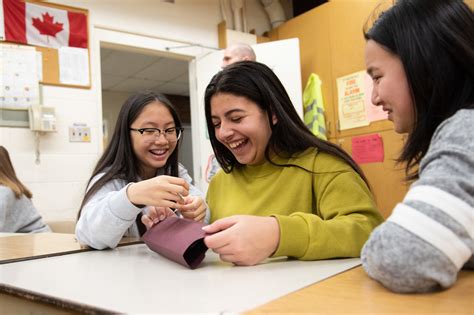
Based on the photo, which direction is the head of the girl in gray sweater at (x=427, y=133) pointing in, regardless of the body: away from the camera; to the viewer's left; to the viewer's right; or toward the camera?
to the viewer's left

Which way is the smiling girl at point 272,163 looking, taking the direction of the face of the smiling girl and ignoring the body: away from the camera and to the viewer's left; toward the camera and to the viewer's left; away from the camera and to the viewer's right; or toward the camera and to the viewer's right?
toward the camera and to the viewer's left

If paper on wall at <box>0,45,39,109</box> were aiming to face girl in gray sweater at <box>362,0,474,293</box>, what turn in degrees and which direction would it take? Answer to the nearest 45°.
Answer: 0° — it already faces them

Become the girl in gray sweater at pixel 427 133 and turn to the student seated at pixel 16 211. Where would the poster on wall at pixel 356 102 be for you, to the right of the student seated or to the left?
right

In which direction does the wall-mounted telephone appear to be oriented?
toward the camera

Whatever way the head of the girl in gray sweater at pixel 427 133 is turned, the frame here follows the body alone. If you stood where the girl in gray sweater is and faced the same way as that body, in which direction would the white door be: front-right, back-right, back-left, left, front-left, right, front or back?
front-right

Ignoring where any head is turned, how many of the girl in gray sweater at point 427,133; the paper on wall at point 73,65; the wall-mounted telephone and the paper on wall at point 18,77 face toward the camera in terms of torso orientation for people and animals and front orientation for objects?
3

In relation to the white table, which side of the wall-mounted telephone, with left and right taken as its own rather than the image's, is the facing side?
front

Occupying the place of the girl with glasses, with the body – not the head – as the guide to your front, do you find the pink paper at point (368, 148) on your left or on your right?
on your left

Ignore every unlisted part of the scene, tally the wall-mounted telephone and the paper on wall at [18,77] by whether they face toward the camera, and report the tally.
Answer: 2

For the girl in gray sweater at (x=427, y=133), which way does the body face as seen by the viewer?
to the viewer's left

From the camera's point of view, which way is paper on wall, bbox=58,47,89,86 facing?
toward the camera

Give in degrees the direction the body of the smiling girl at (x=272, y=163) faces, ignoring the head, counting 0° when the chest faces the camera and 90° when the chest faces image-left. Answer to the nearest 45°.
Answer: approximately 45°

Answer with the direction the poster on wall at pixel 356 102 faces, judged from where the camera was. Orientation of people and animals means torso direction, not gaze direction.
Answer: facing the viewer and to the left of the viewer
